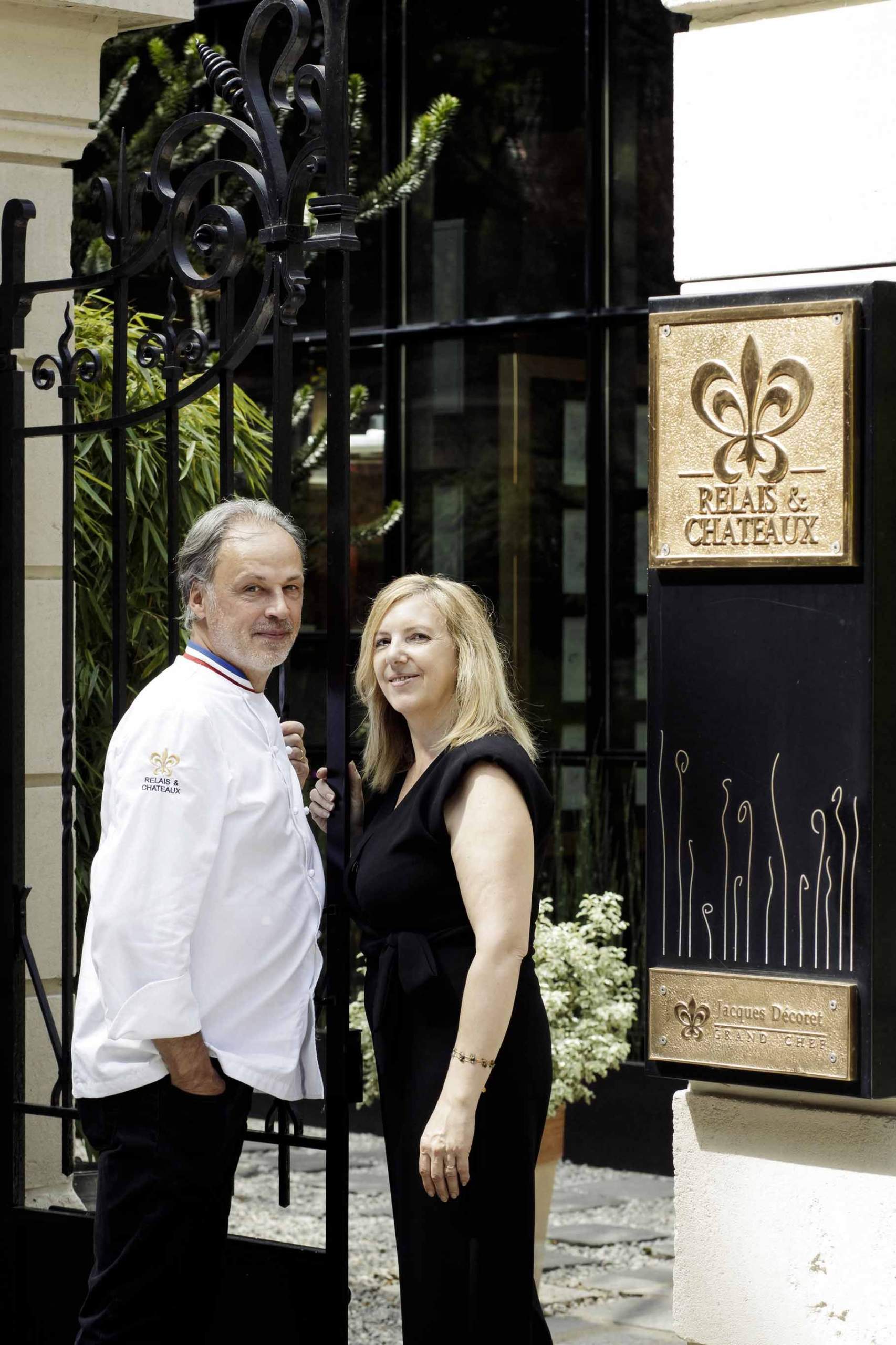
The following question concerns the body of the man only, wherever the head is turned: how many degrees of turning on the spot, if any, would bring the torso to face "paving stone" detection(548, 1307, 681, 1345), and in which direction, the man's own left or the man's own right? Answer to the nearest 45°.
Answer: approximately 45° to the man's own left

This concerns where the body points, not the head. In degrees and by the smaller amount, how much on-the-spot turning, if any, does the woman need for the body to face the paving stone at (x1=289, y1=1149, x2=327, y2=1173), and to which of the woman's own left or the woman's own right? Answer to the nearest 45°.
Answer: approximately 135° to the woman's own right

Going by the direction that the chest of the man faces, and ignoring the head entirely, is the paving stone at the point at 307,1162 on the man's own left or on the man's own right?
on the man's own left

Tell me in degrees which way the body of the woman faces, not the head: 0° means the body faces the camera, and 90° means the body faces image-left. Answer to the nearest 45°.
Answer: approximately 45°

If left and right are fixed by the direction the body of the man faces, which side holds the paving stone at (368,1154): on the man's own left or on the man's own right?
on the man's own left
